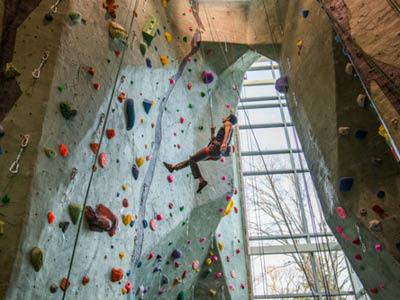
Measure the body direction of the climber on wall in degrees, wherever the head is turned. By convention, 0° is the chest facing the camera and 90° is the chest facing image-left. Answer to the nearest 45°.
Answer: approximately 90°

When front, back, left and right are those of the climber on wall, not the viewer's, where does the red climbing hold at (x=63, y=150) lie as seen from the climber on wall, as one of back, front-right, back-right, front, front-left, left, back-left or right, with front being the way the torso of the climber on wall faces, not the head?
front-left

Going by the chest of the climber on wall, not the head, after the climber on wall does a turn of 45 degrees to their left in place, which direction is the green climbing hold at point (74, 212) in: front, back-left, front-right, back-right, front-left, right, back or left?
front

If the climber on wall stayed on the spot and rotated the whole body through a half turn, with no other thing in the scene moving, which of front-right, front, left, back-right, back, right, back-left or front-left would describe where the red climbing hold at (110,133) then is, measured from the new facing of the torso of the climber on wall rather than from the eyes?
back-right

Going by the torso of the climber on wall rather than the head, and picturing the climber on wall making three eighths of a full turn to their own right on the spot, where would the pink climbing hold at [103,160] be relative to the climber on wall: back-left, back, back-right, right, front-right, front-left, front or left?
back

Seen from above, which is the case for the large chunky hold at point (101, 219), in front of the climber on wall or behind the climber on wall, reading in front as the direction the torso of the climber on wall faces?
in front

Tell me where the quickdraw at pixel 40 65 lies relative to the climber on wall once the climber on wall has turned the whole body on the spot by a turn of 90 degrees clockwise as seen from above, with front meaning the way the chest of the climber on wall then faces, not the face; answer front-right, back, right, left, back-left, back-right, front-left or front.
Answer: back-left

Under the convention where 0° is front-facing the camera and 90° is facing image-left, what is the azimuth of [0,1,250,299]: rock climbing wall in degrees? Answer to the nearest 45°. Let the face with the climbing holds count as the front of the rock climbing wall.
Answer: approximately 315°

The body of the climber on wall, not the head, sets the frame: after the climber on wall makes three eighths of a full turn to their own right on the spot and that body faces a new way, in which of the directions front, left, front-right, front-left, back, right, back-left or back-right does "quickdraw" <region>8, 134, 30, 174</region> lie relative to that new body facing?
back

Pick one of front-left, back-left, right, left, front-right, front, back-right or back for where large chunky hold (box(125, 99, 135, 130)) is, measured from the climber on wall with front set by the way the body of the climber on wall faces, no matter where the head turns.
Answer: front-left

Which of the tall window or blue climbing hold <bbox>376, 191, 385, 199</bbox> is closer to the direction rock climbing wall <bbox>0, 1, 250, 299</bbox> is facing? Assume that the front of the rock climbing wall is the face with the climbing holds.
the blue climbing hold
